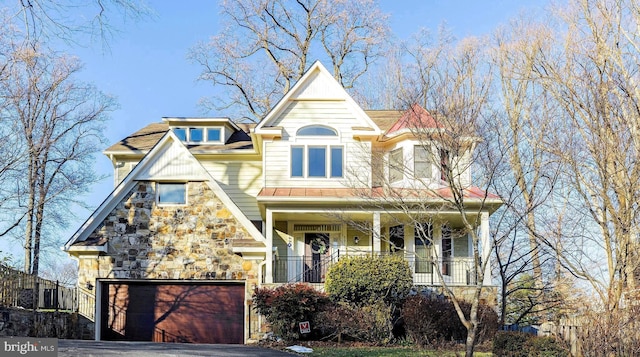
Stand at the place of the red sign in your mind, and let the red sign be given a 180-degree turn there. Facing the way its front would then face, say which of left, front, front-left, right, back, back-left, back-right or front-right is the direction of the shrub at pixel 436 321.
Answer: right

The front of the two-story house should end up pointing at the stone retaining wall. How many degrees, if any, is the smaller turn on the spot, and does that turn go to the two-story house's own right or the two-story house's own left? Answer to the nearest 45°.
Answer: approximately 45° to the two-story house's own right

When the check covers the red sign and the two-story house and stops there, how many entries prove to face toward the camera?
2

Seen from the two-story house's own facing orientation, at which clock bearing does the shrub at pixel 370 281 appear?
The shrub is roughly at 10 o'clock from the two-story house.

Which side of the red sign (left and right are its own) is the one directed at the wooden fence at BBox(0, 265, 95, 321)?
right

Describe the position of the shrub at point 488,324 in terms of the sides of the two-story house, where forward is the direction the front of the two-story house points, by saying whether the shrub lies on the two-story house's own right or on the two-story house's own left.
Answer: on the two-story house's own left

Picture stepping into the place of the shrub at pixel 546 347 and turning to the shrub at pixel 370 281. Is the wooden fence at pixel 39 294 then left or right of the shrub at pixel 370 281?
left

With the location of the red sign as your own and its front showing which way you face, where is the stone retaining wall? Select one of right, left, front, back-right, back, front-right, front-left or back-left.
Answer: right

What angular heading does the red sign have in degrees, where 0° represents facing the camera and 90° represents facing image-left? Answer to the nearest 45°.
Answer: approximately 0°
